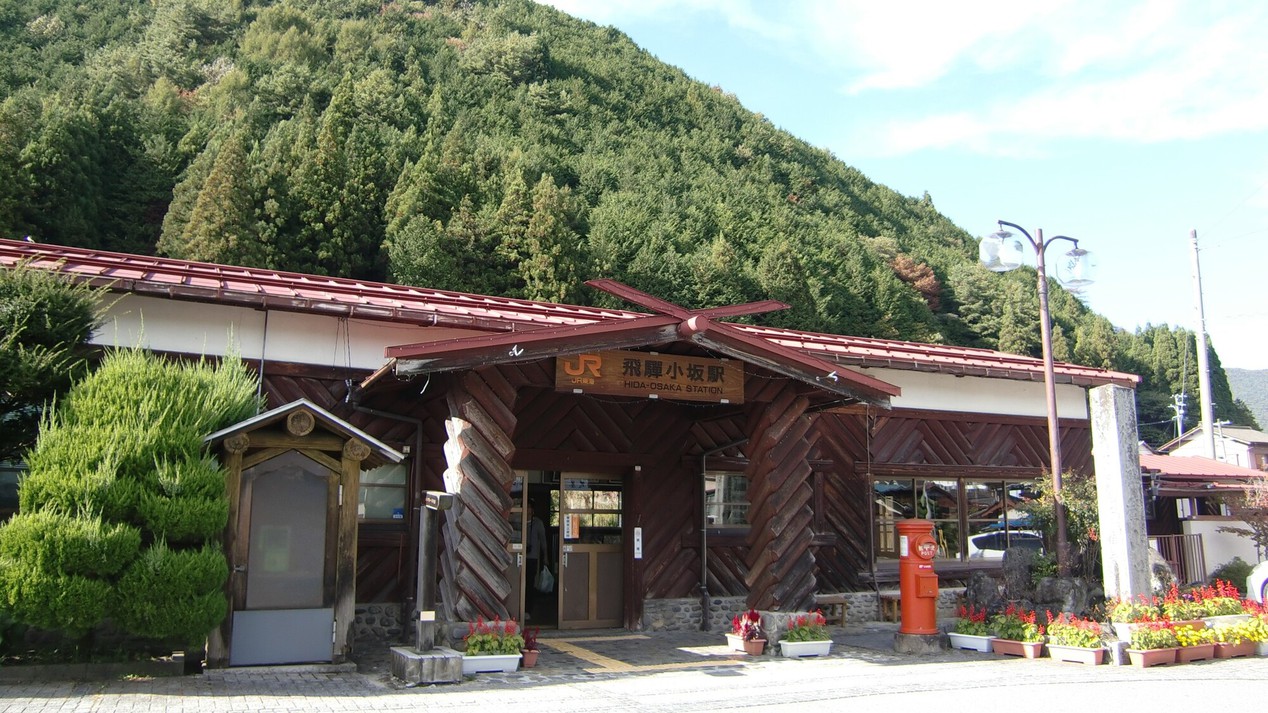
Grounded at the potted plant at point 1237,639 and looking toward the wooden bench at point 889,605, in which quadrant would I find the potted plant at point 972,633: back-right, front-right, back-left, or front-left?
front-left

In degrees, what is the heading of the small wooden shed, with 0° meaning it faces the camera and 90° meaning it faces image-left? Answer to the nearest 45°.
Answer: approximately 0°

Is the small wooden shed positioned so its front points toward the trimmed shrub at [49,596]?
no

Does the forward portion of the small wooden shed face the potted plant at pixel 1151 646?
no

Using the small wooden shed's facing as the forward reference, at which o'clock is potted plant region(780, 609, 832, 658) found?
The potted plant is roughly at 9 o'clock from the small wooden shed.

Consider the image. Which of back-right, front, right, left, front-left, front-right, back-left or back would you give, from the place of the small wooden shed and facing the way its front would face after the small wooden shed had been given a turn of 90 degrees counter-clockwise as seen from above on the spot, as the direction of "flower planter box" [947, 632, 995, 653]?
front

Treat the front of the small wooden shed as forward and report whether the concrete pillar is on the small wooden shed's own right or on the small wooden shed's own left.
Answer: on the small wooden shed's own left

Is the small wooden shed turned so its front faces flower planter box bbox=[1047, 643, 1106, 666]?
no

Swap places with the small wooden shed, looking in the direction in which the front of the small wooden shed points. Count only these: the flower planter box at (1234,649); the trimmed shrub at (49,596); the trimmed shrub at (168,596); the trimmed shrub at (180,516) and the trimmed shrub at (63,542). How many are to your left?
1

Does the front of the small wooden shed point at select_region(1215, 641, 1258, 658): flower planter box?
no

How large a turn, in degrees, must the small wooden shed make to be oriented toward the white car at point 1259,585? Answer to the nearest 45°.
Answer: approximately 90° to its left

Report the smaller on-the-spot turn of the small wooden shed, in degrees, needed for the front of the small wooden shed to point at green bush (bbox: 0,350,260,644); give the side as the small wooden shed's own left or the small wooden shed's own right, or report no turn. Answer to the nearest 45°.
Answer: approximately 45° to the small wooden shed's own right

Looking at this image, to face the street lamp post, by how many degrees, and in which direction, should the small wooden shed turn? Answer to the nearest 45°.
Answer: approximately 90° to its left

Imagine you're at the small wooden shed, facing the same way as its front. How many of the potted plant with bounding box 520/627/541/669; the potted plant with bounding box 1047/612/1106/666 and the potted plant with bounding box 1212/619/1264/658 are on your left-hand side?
3

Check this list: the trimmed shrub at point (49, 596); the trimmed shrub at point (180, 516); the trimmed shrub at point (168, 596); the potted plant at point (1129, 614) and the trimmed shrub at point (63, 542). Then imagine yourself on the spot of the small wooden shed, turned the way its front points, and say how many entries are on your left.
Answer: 1

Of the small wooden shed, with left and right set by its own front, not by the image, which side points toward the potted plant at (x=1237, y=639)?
left

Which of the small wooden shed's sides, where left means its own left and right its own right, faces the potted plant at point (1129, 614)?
left

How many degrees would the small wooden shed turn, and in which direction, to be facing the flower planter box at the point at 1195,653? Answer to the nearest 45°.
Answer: approximately 90° to its left
